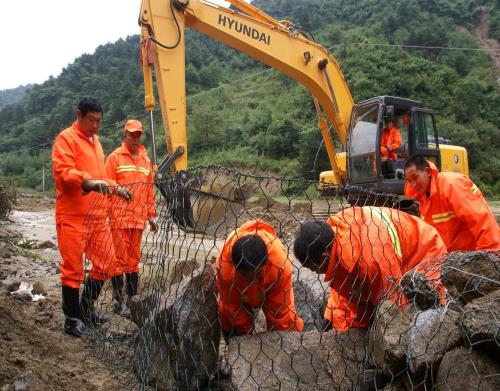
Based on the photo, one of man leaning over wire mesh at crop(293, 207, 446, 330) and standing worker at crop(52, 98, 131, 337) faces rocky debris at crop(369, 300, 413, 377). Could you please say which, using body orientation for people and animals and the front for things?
the standing worker

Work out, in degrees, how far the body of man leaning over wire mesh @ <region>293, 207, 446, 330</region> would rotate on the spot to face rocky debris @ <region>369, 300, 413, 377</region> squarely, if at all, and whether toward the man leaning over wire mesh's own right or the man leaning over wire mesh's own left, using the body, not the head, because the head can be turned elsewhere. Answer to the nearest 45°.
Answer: approximately 90° to the man leaning over wire mesh's own left

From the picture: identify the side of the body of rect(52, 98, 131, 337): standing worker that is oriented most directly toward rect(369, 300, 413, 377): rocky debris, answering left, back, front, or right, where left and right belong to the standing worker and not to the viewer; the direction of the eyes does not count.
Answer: front

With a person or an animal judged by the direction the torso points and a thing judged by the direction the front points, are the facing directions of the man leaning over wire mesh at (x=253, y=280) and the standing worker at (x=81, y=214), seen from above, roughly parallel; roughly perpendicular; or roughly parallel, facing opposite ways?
roughly perpendicular

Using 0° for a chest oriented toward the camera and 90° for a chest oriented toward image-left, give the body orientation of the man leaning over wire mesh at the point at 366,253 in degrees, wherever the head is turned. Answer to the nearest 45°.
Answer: approximately 90°

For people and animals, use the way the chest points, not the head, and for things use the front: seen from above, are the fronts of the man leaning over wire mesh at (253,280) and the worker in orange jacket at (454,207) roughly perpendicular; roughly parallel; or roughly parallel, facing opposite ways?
roughly perpendicular

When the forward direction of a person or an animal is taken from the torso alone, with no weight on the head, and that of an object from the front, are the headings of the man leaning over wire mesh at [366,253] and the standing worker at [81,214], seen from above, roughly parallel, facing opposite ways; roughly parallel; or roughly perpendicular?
roughly parallel, facing opposite ways

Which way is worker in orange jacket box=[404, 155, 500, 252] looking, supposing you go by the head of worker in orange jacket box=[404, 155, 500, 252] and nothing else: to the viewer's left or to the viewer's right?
to the viewer's left

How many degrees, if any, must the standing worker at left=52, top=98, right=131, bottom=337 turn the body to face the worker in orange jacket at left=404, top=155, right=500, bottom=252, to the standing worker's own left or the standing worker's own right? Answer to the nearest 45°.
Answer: approximately 45° to the standing worker's own left

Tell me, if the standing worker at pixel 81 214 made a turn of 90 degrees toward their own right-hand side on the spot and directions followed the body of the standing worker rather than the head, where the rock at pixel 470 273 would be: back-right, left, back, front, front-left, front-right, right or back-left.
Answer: left

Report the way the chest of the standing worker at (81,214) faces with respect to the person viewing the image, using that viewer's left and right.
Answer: facing the viewer and to the right of the viewer

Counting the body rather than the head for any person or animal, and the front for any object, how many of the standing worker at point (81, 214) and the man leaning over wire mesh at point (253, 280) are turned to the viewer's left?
0

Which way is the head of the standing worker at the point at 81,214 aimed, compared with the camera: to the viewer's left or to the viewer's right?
to the viewer's right
